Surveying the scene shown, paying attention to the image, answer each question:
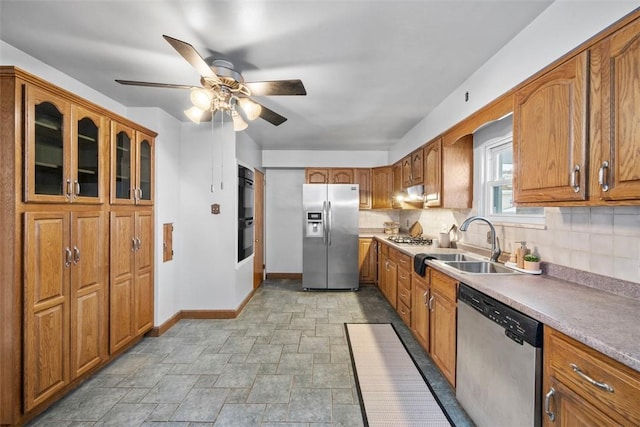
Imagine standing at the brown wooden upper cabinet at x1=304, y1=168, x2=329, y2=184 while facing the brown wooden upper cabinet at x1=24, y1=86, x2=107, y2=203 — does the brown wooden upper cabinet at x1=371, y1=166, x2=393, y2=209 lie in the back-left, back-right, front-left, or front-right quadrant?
back-left

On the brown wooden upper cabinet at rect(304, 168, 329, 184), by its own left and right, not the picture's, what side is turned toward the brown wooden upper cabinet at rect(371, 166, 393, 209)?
left

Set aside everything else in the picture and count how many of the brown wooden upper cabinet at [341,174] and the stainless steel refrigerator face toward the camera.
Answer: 2

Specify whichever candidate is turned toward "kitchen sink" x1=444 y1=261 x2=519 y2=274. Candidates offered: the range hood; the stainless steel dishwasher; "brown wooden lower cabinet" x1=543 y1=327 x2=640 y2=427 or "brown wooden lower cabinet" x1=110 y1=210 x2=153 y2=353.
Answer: "brown wooden lower cabinet" x1=110 y1=210 x2=153 y2=353

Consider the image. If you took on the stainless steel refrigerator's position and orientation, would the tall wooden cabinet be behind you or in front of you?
in front

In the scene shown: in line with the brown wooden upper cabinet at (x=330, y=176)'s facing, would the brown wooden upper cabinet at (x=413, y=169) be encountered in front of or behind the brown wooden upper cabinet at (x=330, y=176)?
in front

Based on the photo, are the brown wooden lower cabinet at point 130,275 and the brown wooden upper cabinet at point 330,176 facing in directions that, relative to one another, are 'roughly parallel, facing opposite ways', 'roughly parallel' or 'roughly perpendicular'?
roughly perpendicular

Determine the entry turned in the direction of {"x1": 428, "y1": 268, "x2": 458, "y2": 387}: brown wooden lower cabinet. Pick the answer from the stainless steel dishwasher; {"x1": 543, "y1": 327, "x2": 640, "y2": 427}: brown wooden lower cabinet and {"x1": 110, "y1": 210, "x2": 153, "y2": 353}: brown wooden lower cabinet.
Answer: {"x1": 110, "y1": 210, "x2": 153, "y2": 353}: brown wooden lower cabinet

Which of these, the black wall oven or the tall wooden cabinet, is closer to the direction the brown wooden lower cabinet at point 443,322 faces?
the tall wooden cabinet

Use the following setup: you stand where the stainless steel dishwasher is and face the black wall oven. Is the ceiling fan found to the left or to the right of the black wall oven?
left
